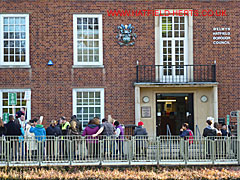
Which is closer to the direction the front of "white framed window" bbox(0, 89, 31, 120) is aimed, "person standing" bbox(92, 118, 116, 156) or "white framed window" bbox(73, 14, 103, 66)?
the person standing

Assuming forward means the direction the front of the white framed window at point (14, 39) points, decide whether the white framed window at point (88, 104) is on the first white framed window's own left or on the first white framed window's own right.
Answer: on the first white framed window's own left

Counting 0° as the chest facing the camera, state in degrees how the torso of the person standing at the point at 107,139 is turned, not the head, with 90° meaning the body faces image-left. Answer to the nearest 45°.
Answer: approximately 135°

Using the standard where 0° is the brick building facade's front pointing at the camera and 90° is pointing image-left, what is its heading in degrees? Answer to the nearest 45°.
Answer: approximately 0°

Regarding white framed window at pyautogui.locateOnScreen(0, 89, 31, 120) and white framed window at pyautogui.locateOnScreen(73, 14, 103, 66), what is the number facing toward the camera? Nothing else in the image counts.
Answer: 2

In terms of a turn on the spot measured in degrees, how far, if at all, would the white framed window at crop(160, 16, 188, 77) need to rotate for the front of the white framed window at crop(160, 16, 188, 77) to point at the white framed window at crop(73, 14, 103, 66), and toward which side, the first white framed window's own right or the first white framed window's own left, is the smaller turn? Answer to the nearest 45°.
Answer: approximately 90° to the first white framed window's own right

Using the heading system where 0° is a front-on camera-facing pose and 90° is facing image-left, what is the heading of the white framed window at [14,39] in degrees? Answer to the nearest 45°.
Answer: approximately 0°
